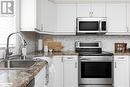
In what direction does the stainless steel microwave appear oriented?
toward the camera

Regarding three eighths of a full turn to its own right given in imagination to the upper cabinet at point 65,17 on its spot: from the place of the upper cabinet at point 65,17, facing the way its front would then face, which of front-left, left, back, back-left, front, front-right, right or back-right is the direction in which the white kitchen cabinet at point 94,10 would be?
back-right

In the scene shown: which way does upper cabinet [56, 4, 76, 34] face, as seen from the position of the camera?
facing the viewer

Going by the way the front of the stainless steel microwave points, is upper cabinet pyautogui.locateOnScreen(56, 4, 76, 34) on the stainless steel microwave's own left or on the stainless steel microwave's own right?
on the stainless steel microwave's own right

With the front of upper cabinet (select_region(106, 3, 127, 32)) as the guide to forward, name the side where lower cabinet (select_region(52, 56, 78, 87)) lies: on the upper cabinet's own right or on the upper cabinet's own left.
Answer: on the upper cabinet's own right

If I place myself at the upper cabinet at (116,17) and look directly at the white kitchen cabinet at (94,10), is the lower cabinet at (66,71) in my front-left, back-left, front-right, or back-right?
front-left

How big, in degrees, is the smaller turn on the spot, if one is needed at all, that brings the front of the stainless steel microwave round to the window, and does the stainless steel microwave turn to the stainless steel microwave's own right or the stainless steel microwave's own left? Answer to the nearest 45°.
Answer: approximately 45° to the stainless steel microwave's own right

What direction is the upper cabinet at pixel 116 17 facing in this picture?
toward the camera

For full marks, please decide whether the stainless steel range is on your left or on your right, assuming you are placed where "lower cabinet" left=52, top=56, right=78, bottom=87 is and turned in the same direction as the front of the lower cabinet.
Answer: on your left
